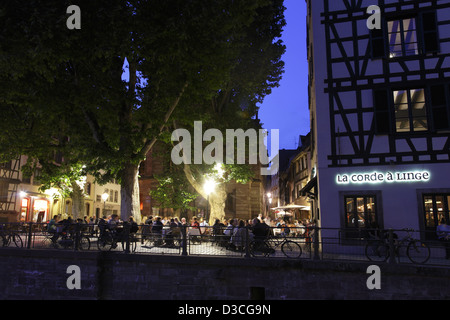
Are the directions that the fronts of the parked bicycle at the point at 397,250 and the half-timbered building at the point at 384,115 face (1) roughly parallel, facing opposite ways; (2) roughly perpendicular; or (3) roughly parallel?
roughly perpendicular

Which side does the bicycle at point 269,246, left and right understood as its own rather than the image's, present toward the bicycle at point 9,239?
back

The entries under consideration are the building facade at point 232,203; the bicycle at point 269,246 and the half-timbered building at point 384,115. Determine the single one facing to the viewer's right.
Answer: the bicycle

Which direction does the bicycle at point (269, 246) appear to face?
to the viewer's right

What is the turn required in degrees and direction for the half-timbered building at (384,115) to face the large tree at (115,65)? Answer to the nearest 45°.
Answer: approximately 90° to its right

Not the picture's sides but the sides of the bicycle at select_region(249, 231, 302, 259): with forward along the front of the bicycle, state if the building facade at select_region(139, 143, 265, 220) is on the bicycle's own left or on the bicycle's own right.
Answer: on the bicycle's own left

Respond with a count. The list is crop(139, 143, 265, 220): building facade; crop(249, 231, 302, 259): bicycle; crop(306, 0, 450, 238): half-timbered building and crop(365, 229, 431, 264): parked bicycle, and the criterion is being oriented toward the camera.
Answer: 2

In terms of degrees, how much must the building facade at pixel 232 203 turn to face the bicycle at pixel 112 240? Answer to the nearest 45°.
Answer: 0° — it already faces it

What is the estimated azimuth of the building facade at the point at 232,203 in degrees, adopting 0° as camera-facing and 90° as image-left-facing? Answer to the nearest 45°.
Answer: approximately 0°

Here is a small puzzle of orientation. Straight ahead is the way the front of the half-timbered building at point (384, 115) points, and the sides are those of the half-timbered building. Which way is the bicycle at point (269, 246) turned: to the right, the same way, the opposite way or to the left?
to the left

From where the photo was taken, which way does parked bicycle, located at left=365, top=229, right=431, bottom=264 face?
to the viewer's right

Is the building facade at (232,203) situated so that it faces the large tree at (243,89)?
yes
